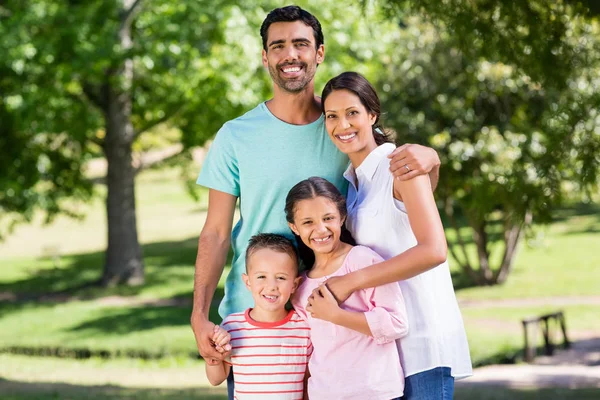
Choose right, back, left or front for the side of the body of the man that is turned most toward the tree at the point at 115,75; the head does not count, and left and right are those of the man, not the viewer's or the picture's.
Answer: back

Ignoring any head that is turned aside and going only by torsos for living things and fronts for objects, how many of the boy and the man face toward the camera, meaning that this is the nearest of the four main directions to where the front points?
2

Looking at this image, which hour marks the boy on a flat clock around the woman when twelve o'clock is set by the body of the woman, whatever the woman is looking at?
The boy is roughly at 2 o'clock from the woman.

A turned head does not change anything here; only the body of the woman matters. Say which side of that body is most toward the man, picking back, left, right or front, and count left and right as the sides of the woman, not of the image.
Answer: right

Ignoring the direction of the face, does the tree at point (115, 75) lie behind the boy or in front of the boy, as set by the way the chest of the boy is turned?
behind

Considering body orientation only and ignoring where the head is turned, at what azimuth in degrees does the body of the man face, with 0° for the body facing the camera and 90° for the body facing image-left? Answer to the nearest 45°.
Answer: approximately 0°
